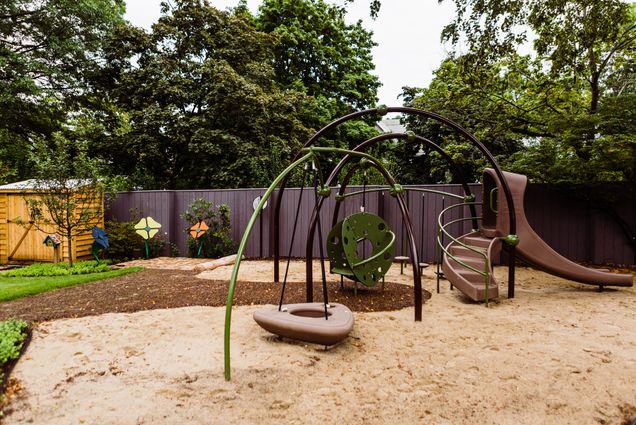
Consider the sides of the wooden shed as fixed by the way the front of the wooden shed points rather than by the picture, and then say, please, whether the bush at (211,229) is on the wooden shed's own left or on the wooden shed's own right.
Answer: on the wooden shed's own left

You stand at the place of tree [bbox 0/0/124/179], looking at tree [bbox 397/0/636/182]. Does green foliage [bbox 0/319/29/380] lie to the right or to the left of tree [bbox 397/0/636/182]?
right

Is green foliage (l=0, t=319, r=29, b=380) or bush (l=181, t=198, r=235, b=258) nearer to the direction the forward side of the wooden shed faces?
the green foliage

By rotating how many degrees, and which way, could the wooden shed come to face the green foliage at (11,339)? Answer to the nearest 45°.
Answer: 0° — it already faces it

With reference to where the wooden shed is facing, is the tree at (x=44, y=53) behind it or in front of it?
behind

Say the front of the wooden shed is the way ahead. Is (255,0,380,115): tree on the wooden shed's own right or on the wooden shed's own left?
on the wooden shed's own left

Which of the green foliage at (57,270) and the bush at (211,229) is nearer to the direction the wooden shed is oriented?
the green foliage

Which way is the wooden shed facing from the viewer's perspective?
toward the camera
